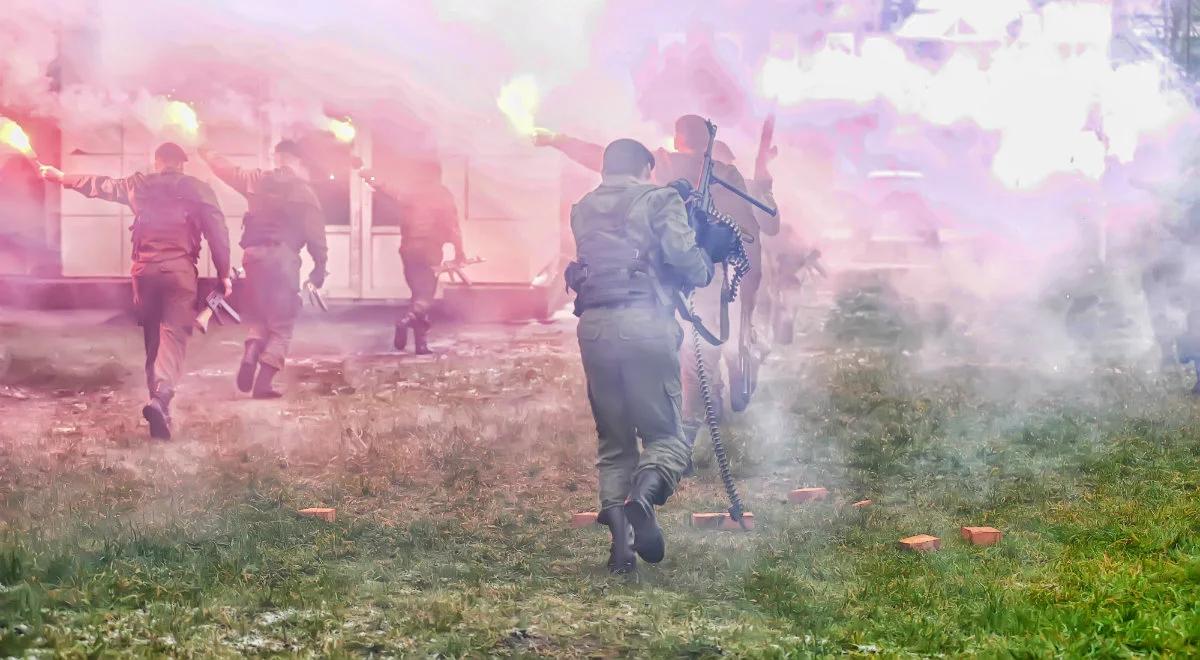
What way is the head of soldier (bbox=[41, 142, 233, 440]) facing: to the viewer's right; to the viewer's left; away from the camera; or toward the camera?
away from the camera

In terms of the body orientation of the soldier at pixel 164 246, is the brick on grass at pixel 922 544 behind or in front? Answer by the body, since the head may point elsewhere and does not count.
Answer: behind

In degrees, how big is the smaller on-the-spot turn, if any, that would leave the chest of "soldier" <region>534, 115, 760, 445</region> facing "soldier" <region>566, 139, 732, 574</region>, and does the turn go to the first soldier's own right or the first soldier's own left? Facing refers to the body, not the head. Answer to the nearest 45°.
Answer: approximately 180°

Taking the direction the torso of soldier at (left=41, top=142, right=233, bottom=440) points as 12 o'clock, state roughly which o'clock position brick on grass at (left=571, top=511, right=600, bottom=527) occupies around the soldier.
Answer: The brick on grass is roughly at 5 o'clock from the soldier.

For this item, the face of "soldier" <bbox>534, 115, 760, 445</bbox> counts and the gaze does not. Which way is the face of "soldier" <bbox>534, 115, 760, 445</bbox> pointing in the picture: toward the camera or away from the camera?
away from the camera

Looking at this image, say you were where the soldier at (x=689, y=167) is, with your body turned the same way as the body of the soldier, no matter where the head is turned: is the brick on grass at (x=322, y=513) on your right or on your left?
on your left

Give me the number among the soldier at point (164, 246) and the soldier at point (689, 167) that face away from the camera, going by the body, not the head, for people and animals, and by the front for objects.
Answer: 2

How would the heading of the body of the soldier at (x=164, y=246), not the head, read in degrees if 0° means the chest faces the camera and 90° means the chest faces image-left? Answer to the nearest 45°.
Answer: approximately 180°

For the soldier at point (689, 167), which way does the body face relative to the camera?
away from the camera
